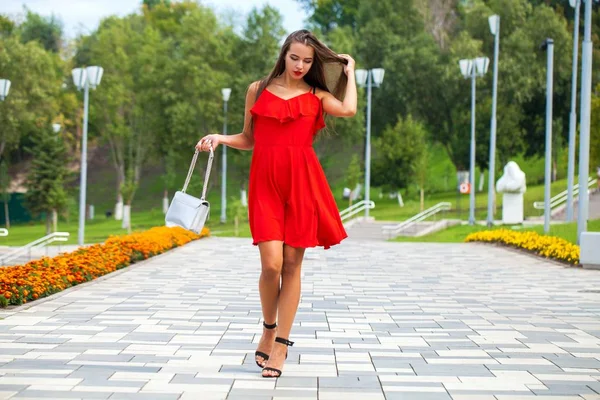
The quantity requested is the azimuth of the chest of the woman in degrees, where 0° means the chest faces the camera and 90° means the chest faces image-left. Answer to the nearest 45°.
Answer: approximately 0°

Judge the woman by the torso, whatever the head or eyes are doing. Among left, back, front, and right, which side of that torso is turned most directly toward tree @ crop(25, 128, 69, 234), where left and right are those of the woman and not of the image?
back

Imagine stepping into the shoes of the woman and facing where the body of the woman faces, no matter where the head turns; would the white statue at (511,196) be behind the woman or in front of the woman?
behind

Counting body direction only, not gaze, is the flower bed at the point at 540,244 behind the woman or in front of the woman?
behind

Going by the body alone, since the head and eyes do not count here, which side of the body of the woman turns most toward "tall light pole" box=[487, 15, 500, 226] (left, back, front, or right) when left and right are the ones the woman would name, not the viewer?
back

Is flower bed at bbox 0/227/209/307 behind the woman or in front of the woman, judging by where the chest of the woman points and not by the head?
behind

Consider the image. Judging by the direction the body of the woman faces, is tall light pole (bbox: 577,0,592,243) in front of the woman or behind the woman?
behind
